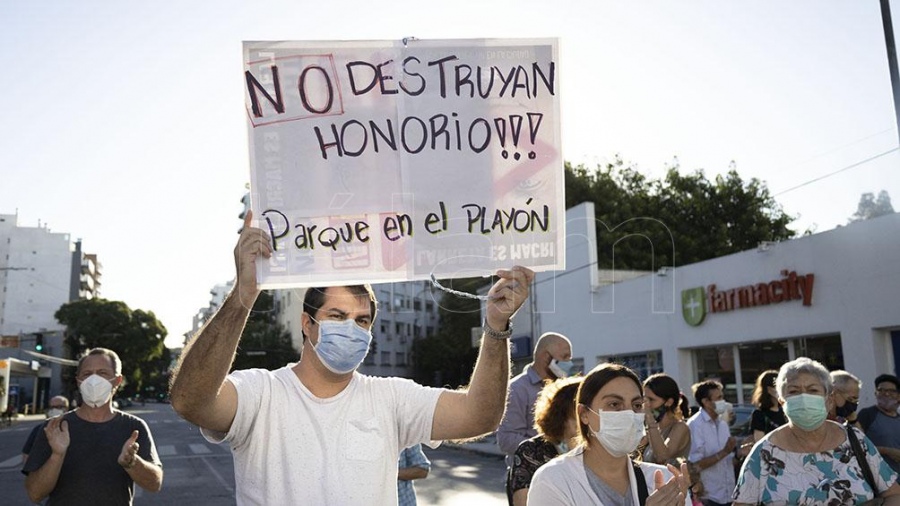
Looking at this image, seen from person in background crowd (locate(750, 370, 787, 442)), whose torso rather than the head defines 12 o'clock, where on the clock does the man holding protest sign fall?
The man holding protest sign is roughly at 2 o'clock from the person in background crowd.

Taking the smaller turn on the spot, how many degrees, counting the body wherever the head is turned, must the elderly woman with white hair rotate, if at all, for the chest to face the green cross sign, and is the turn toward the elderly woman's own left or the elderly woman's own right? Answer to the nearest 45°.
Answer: approximately 180°

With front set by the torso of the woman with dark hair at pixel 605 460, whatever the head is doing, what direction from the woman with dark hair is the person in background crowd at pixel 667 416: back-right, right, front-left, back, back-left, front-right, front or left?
back-left

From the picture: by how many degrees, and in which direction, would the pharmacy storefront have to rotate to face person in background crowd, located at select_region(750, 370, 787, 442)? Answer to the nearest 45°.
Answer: approximately 45° to its left

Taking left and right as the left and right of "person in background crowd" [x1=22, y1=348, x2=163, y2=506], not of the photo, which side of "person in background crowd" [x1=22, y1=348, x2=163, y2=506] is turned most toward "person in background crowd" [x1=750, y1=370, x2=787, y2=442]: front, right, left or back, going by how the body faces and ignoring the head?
left

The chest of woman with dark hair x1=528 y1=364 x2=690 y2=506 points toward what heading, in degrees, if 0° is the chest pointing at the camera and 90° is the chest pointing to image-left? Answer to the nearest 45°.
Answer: approximately 315°

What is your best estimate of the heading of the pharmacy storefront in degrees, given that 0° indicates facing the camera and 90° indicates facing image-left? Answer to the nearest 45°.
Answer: approximately 45°

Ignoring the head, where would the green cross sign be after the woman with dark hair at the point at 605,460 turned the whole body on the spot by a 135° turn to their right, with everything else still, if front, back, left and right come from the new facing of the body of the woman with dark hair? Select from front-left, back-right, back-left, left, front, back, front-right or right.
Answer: right
